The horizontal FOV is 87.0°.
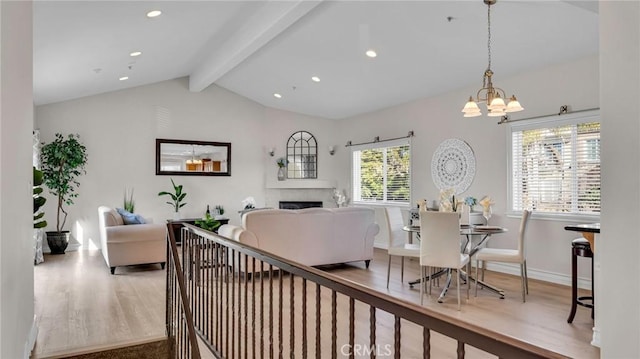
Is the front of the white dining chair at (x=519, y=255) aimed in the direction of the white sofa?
yes

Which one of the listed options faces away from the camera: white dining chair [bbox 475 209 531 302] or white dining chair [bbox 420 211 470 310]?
white dining chair [bbox 420 211 470 310]

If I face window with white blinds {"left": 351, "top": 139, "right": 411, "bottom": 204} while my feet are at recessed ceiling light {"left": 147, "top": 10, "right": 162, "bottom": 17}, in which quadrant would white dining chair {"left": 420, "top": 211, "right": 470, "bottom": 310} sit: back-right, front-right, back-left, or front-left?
front-right

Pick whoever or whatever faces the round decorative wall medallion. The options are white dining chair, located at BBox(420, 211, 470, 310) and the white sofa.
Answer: the white dining chair

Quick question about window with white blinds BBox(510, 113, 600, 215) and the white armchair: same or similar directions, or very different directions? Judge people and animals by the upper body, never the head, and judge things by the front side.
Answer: very different directions

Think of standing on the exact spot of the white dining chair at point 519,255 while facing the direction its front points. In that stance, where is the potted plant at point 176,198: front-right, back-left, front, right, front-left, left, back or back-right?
front

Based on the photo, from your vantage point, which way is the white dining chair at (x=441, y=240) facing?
away from the camera

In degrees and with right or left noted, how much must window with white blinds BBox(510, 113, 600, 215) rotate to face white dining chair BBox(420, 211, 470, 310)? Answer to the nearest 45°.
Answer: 0° — it already faces it

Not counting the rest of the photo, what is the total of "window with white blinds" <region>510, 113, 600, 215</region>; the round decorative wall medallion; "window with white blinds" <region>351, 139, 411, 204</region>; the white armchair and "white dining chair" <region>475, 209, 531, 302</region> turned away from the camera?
0

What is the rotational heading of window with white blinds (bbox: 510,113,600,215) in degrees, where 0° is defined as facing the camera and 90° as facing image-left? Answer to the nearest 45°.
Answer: approximately 45°

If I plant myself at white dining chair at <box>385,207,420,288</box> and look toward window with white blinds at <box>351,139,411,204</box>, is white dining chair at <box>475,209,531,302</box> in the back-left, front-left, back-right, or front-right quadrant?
back-right

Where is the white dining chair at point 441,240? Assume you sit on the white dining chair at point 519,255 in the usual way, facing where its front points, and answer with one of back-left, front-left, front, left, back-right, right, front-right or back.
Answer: front-left

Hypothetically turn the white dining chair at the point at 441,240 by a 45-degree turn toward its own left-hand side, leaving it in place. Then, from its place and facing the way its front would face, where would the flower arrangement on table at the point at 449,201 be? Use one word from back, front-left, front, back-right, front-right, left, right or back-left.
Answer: front-right

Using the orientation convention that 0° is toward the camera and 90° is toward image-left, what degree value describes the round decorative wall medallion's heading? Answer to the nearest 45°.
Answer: approximately 45°

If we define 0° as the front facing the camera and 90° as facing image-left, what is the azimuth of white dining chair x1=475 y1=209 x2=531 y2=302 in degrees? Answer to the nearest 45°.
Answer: approximately 90°
